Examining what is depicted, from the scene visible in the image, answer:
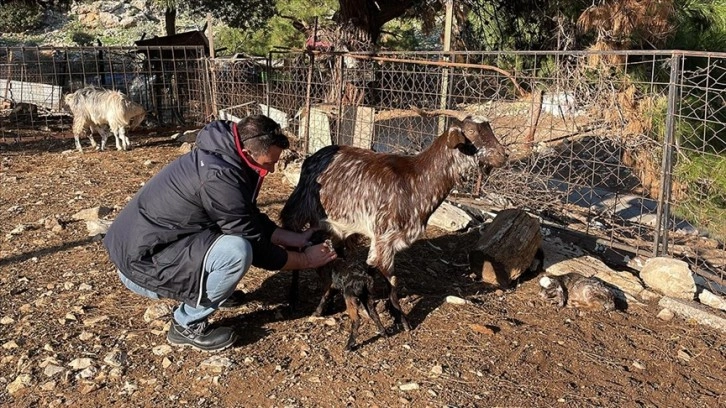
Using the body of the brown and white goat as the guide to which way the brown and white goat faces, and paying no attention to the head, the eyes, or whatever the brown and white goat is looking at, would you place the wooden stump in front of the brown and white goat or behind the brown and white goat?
in front

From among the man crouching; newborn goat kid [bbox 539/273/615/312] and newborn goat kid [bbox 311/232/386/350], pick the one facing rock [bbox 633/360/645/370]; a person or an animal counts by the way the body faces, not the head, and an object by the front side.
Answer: the man crouching

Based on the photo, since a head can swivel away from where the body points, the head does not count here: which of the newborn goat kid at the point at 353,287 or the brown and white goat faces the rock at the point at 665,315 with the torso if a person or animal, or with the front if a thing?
the brown and white goat

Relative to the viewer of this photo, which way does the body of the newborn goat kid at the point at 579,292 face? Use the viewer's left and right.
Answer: facing to the left of the viewer

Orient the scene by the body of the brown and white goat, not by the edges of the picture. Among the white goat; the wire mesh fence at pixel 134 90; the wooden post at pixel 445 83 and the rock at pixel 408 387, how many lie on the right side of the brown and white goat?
1

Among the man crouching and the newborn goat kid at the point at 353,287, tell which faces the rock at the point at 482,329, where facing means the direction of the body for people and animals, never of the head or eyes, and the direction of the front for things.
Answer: the man crouching

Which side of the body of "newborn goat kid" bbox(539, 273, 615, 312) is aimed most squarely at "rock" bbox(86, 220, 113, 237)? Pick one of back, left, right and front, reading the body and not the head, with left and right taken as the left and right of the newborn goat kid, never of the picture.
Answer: front

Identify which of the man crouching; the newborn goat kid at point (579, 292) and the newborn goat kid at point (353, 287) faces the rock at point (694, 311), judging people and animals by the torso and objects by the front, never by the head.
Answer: the man crouching

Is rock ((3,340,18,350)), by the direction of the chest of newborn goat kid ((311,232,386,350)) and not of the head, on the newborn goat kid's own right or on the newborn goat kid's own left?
on the newborn goat kid's own left

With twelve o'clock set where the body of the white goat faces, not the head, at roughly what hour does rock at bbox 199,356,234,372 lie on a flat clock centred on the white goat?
The rock is roughly at 3 o'clock from the white goat.

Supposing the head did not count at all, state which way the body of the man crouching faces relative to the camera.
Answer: to the viewer's right

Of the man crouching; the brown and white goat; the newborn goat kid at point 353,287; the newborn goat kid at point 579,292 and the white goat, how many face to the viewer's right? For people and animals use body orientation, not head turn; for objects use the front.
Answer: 3

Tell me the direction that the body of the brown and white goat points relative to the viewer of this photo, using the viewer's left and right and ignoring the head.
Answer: facing to the right of the viewer

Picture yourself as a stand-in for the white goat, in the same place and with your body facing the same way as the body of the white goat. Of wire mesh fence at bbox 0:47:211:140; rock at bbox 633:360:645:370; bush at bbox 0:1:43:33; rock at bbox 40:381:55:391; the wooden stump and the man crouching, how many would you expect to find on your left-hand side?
2

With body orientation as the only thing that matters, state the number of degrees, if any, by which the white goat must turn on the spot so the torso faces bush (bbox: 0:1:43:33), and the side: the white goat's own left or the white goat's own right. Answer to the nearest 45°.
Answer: approximately 90° to the white goat's own left

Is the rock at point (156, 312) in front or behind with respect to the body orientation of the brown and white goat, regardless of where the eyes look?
behind
